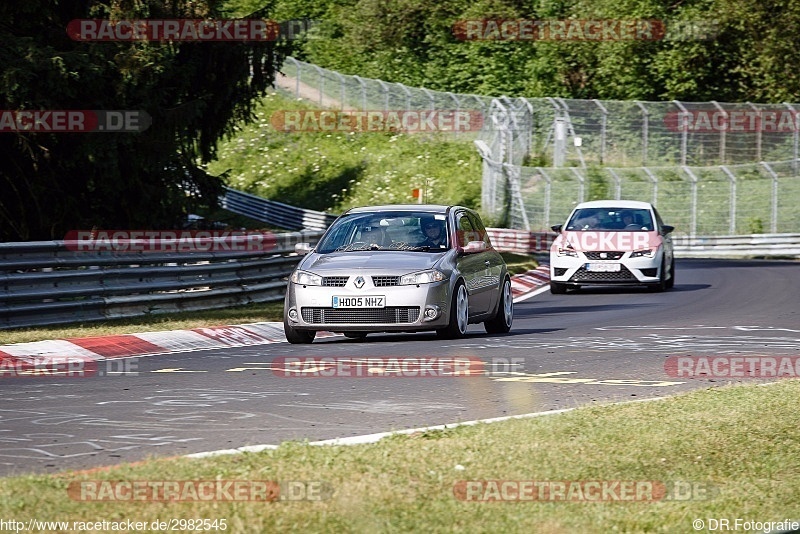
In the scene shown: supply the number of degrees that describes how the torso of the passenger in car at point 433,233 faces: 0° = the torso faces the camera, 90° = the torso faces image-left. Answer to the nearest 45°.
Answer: approximately 0°

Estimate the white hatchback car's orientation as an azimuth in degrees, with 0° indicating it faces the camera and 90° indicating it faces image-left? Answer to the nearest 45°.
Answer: approximately 0°

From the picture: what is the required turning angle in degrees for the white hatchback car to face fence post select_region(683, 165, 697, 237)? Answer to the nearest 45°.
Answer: approximately 180°

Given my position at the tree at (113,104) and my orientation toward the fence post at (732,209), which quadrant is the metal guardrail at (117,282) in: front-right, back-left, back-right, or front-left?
back-right

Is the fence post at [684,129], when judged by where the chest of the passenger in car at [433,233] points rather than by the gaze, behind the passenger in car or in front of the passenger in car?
behind

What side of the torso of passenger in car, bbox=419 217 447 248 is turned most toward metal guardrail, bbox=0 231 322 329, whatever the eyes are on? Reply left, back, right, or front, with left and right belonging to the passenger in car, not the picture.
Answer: right

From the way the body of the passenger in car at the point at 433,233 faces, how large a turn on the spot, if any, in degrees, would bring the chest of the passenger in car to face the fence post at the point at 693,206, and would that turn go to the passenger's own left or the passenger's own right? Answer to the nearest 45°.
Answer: approximately 180°

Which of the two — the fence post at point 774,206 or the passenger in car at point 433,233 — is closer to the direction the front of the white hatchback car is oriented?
the passenger in car

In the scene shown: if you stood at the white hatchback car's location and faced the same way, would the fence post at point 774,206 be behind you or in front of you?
behind

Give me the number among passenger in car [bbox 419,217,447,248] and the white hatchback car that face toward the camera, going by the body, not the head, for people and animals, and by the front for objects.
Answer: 2

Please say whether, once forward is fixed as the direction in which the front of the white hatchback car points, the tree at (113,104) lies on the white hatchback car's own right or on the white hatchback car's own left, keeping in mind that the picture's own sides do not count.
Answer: on the white hatchback car's own right
